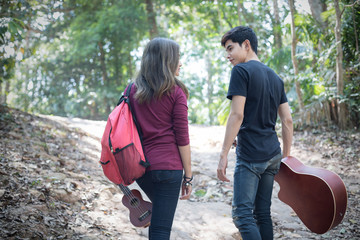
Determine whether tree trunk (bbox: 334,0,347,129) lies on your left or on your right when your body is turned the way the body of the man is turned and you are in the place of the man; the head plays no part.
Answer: on your right

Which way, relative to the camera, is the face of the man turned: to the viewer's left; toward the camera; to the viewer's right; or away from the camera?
to the viewer's left

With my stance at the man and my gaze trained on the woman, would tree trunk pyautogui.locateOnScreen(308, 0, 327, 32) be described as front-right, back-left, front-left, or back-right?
back-right

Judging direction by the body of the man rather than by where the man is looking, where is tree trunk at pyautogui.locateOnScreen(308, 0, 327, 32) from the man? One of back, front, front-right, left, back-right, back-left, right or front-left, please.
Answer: front-right

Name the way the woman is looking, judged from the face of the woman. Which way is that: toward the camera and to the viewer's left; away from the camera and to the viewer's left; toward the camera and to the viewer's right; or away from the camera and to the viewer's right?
away from the camera and to the viewer's right

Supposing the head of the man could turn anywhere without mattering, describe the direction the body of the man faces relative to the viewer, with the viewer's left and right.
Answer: facing away from the viewer and to the left of the viewer

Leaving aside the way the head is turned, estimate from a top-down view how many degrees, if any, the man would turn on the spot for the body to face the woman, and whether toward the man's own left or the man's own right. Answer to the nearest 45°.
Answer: approximately 90° to the man's own left
